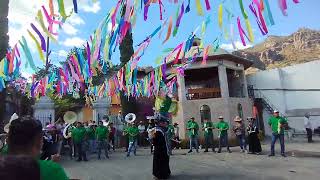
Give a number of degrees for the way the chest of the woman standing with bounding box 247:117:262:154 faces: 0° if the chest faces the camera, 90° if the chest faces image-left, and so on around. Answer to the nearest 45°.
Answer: approximately 45°

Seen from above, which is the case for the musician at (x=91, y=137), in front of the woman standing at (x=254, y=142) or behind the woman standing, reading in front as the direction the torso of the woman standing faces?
in front

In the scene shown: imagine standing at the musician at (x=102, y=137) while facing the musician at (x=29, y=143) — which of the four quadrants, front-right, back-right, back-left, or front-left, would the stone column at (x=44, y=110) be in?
back-right

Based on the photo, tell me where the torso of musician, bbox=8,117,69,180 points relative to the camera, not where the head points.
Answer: away from the camera

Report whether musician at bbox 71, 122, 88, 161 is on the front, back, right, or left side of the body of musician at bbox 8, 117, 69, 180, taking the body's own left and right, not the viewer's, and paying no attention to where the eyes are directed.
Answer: front

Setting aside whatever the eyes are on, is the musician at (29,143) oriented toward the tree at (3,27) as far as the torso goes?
yes

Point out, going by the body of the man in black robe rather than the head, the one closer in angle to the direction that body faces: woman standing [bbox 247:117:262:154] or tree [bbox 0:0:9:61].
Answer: the woman standing

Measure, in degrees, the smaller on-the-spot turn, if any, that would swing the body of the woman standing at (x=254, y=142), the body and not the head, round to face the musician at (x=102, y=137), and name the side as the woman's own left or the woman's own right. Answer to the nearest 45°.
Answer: approximately 45° to the woman's own right

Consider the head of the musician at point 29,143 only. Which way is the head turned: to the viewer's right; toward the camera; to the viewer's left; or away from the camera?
away from the camera

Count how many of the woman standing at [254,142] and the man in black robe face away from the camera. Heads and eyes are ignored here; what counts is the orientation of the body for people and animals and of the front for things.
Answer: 0
